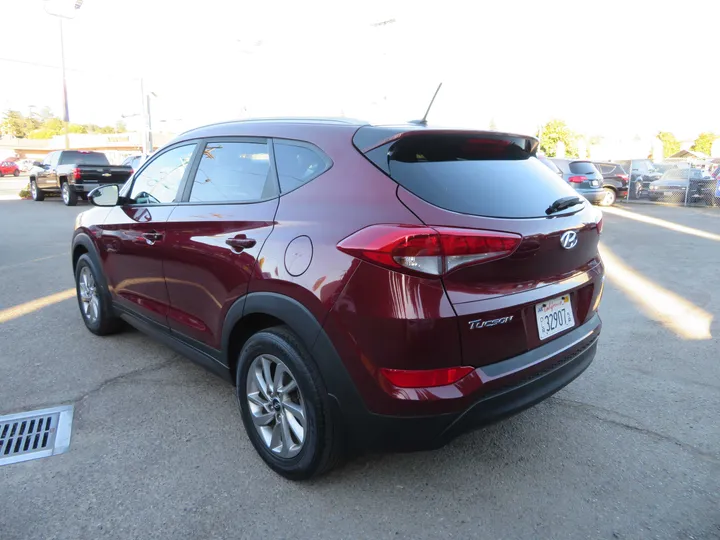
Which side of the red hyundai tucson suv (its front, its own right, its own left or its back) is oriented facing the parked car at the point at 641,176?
right

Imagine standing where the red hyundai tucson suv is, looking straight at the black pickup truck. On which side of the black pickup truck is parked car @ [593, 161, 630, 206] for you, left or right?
right

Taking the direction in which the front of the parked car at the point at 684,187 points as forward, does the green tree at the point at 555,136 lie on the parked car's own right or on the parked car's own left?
on the parked car's own right

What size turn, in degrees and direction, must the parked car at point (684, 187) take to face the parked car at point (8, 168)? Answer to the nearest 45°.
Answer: approximately 45° to its right

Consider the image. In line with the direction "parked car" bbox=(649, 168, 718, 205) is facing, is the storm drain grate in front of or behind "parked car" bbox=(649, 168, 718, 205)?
in front

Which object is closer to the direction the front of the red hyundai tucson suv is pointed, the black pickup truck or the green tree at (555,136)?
the black pickup truck

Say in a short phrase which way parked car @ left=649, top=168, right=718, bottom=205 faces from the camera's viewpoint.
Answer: facing the viewer and to the left of the viewer

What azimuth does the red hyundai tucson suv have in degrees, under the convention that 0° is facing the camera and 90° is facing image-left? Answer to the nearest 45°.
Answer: approximately 135°

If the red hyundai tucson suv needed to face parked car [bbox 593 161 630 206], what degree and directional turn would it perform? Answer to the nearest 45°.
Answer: approximately 90° to its right

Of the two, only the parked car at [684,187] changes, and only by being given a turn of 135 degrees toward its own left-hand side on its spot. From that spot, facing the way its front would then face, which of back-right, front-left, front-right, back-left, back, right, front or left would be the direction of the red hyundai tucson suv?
right

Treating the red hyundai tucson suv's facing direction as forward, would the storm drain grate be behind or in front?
in front
